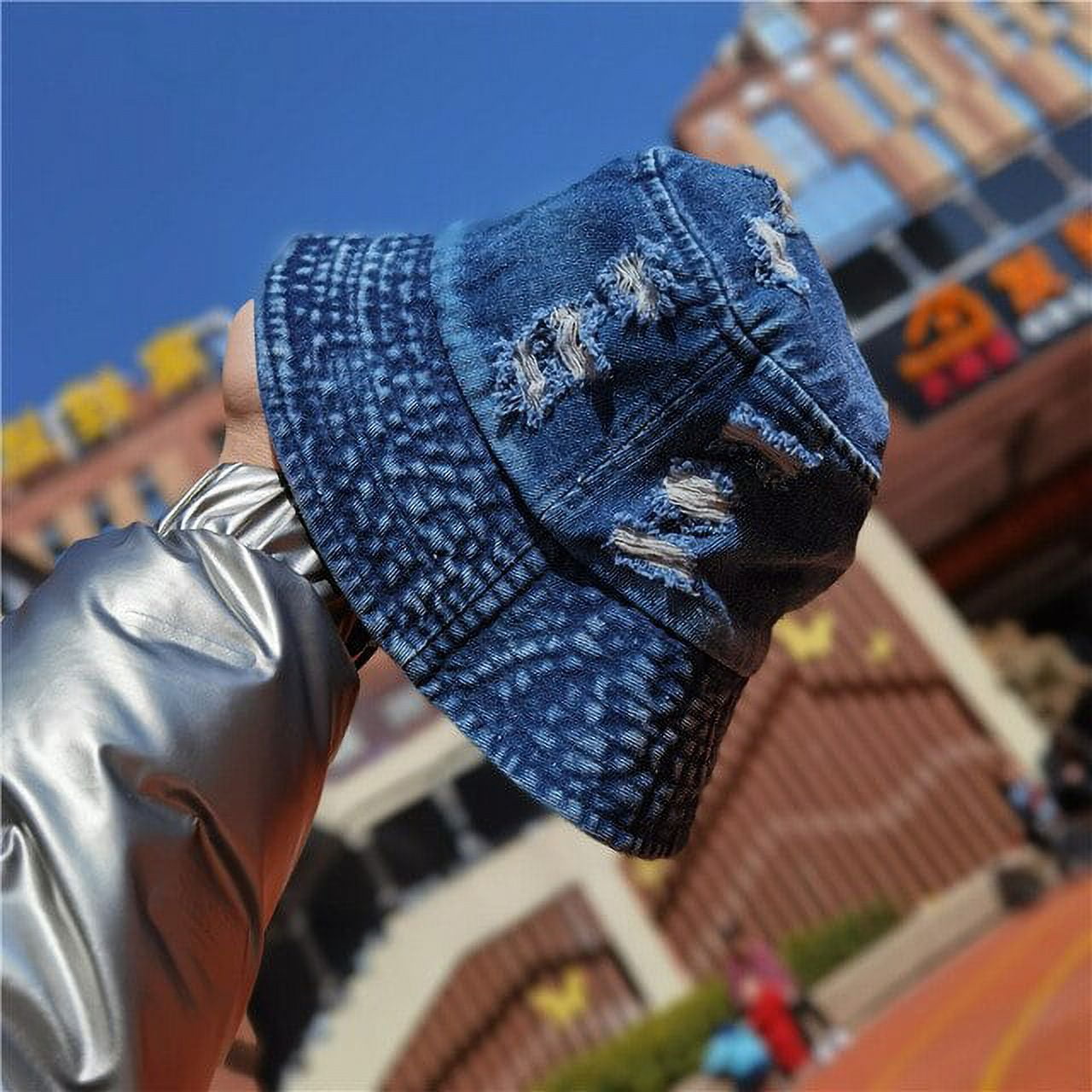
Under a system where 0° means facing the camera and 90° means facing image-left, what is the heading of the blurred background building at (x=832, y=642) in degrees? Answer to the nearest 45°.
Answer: approximately 0°

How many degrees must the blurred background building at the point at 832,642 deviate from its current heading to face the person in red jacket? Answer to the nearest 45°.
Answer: approximately 45° to its right
